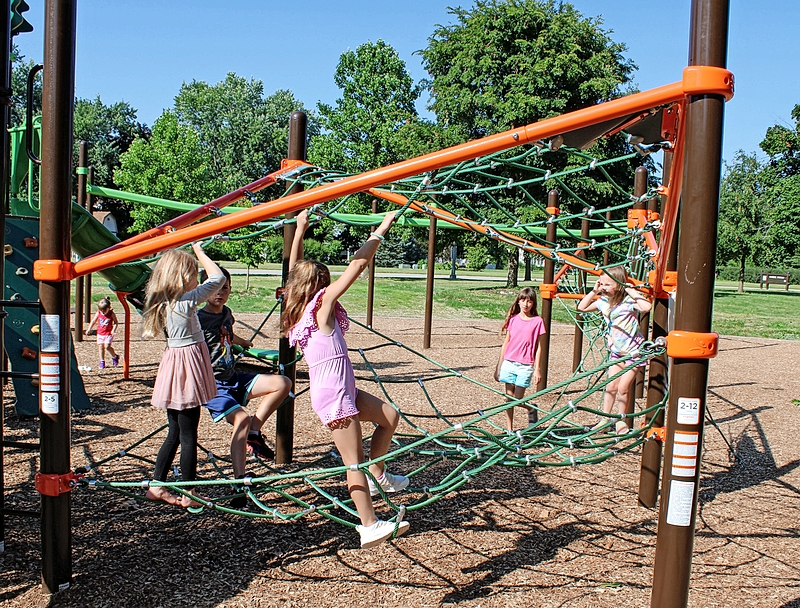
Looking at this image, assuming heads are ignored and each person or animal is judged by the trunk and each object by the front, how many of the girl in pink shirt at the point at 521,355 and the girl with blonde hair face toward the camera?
1

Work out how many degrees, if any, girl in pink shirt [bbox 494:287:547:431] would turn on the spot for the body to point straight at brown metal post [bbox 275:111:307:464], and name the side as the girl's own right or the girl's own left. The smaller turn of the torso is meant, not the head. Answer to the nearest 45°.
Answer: approximately 45° to the girl's own right

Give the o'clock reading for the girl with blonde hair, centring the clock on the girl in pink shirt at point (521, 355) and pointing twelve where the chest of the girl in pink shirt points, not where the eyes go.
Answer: The girl with blonde hair is roughly at 1 o'clock from the girl in pink shirt.
